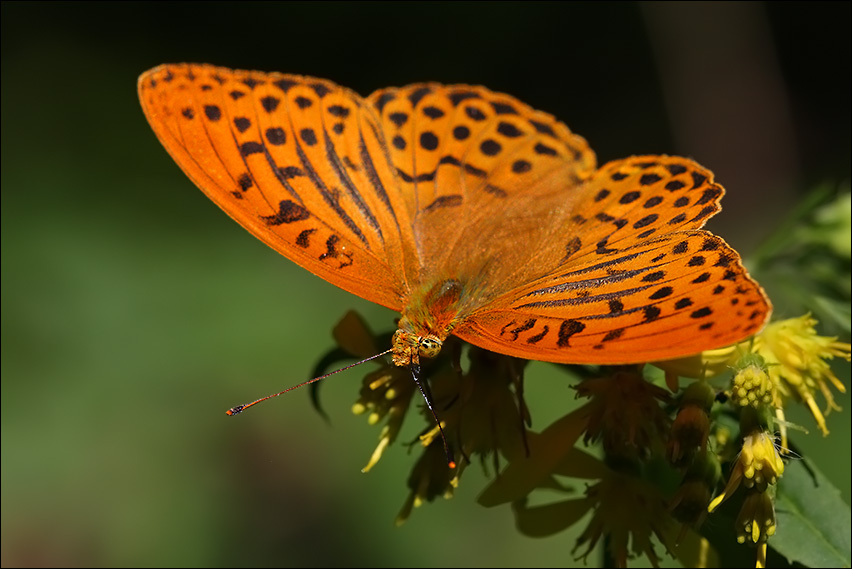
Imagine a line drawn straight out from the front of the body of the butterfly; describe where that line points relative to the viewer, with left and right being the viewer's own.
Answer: facing the viewer and to the left of the viewer
